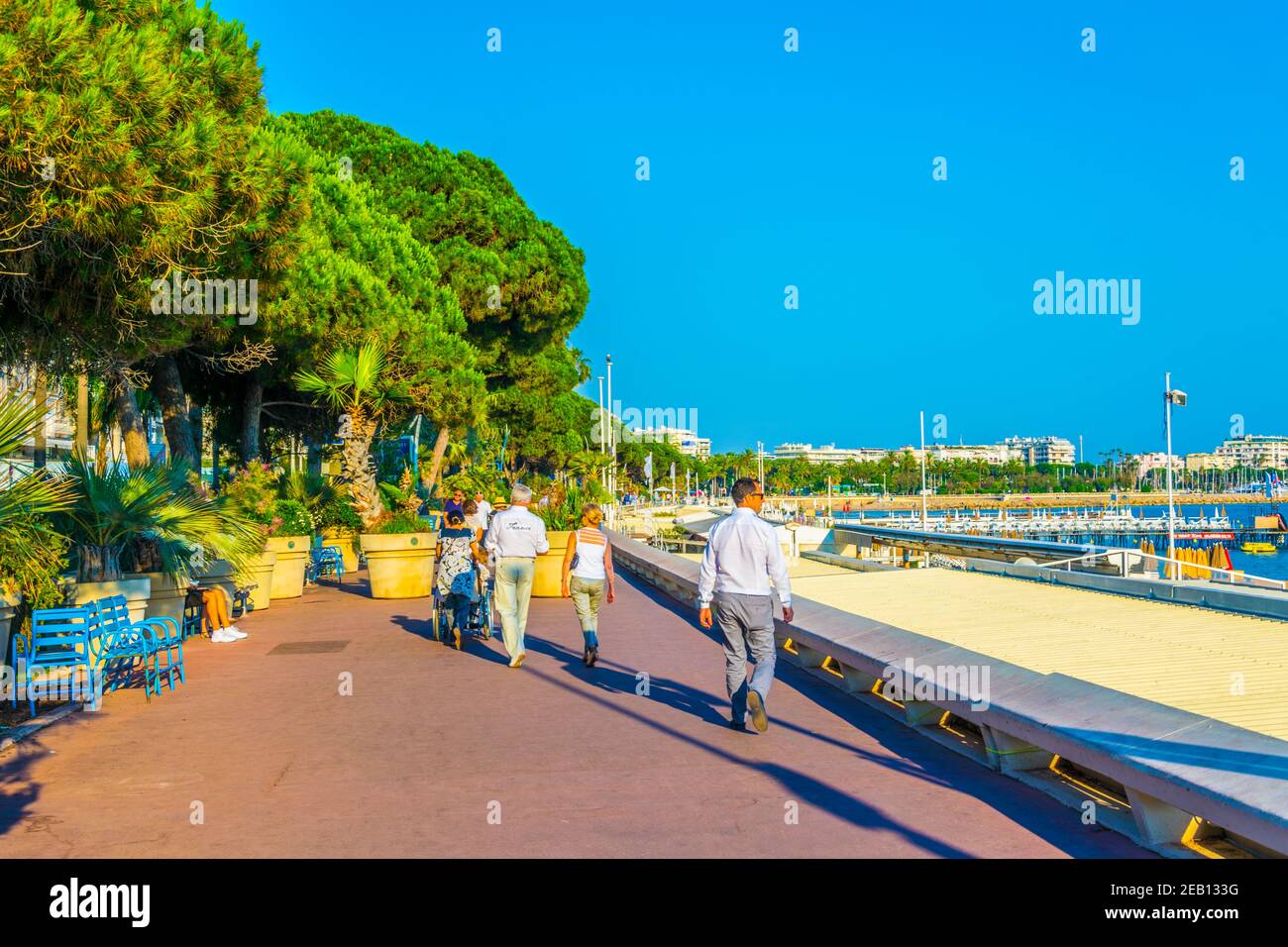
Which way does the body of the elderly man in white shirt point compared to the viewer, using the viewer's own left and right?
facing away from the viewer

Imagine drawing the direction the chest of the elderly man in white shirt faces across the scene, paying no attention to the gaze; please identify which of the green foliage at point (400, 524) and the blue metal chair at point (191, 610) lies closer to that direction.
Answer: the green foliage

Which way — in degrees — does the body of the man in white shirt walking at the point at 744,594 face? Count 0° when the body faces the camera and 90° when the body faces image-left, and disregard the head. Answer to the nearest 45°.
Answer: approximately 180°

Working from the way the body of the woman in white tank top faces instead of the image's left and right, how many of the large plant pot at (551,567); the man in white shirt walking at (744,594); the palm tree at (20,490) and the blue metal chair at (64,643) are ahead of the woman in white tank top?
1

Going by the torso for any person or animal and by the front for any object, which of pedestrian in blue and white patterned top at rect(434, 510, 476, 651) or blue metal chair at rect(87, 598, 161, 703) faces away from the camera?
the pedestrian in blue and white patterned top

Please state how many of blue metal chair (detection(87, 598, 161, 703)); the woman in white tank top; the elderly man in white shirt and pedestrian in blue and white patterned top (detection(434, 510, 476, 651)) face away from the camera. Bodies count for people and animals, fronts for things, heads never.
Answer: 3

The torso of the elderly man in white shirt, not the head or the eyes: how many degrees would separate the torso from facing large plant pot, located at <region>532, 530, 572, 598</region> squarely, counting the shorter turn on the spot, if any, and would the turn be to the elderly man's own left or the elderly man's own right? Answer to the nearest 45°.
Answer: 0° — they already face it

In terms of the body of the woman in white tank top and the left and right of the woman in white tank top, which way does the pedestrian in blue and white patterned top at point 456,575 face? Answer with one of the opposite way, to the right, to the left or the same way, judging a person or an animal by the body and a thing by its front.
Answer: the same way

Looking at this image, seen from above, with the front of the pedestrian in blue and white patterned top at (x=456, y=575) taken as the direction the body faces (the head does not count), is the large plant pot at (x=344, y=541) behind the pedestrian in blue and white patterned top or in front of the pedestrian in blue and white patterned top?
in front

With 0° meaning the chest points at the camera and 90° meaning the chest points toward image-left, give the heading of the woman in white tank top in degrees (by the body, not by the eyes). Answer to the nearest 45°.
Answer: approximately 180°

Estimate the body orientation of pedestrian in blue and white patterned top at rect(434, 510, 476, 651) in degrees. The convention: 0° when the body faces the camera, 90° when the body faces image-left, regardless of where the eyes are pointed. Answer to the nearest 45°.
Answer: approximately 180°

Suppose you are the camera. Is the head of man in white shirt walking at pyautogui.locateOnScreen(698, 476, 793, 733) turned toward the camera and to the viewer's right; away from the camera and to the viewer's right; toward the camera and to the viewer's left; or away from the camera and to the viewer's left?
away from the camera and to the viewer's right

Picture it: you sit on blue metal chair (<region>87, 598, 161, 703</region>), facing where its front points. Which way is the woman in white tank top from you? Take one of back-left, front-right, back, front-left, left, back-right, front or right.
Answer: front-left

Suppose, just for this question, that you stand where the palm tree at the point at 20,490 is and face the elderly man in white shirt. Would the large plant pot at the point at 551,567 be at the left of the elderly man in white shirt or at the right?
left

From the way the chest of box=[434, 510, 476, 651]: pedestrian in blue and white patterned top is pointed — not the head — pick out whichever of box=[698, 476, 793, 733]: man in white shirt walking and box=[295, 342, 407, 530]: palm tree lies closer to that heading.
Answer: the palm tree

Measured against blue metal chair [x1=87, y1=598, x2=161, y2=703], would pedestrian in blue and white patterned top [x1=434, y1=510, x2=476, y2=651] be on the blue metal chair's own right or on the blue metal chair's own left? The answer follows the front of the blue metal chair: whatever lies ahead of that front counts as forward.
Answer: on the blue metal chair's own left

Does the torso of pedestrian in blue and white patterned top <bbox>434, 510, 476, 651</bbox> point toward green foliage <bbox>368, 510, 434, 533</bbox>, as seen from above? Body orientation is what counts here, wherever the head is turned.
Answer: yes

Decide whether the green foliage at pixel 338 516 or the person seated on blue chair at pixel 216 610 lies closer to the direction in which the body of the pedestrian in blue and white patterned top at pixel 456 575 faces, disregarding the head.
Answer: the green foliage

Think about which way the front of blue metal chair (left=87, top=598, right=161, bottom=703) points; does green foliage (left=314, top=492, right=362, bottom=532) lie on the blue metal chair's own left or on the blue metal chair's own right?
on the blue metal chair's own left
